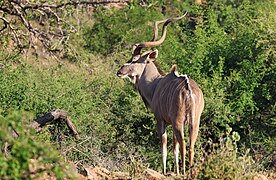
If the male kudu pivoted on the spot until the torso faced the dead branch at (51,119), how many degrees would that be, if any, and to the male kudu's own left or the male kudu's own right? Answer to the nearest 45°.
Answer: approximately 45° to the male kudu's own left

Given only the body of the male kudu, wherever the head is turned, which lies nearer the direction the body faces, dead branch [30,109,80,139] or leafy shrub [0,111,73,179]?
the dead branch

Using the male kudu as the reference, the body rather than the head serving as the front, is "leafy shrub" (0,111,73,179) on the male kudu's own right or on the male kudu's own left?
on the male kudu's own left

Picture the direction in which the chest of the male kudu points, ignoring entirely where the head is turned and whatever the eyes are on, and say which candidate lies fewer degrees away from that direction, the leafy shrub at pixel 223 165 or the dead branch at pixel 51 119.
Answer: the dead branch

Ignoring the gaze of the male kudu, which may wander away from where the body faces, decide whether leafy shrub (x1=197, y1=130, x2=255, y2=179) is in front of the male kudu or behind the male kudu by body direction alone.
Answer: behind

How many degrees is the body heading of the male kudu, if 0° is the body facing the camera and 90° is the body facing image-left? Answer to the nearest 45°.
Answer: approximately 135°
